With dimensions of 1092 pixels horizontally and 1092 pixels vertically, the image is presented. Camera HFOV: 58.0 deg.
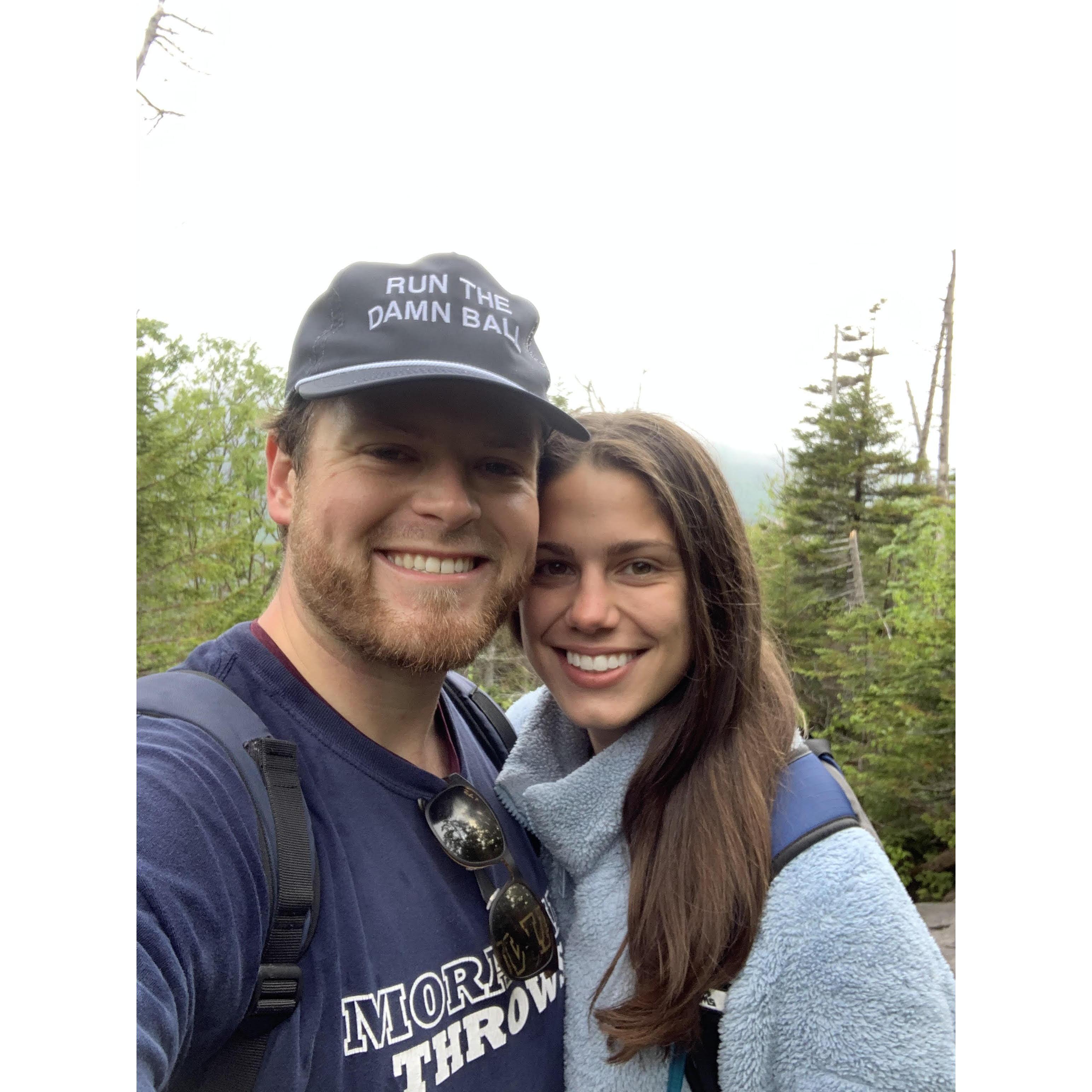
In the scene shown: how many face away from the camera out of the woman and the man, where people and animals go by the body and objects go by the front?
0

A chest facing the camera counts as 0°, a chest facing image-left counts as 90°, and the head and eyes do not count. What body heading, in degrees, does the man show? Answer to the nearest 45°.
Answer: approximately 315°

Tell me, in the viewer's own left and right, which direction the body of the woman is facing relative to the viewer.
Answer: facing the viewer and to the left of the viewer

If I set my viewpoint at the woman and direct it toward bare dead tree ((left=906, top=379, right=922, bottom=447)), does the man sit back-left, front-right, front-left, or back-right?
back-left
